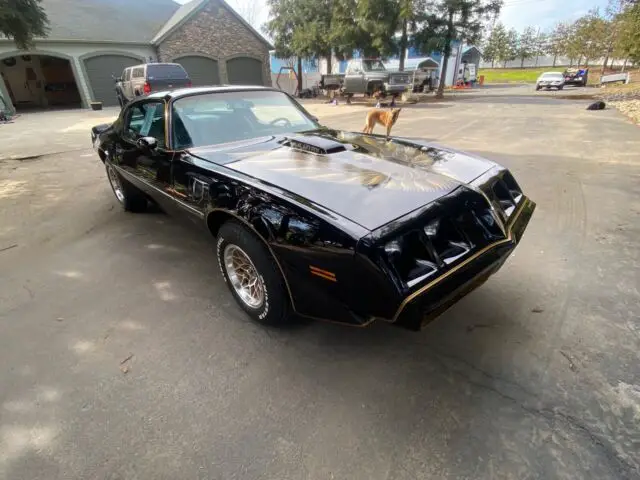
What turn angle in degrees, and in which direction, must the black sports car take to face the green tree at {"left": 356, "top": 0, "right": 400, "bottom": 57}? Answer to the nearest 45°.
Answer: approximately 135° to its left

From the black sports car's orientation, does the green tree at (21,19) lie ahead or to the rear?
to the rear

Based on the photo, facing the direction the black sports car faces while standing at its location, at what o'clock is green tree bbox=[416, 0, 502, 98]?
The green tree is roughly at 8 o'clock from the black sports car.

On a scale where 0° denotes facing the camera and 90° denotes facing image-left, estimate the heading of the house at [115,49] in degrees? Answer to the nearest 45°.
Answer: approximately 315°

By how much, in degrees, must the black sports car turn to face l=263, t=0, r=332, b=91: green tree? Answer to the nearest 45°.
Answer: approximately 135° to its left

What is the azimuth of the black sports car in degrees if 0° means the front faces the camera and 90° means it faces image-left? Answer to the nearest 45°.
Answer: approximately 315°
